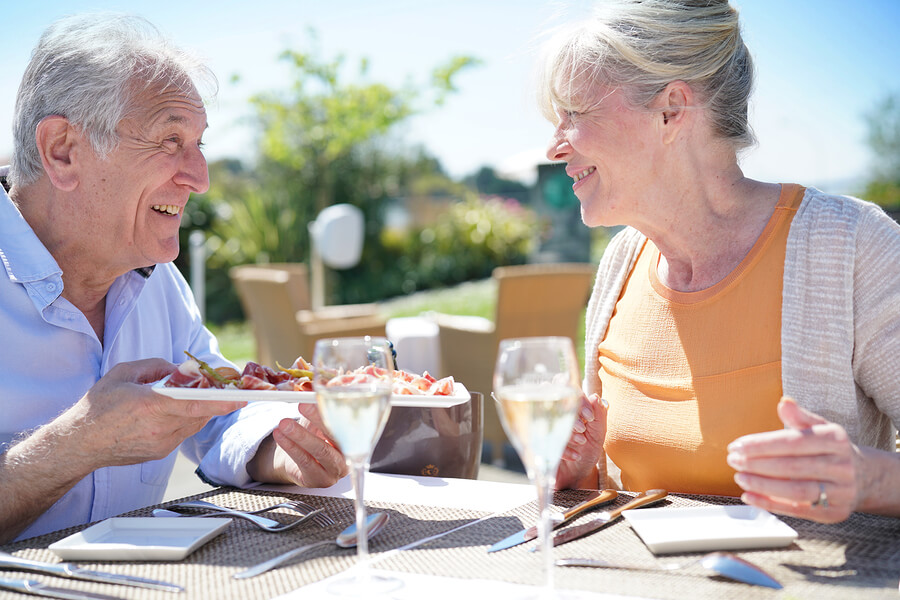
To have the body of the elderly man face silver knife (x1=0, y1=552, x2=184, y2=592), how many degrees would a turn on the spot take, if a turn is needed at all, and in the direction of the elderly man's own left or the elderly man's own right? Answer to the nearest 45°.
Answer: approximately 45° to the elderly man's own right

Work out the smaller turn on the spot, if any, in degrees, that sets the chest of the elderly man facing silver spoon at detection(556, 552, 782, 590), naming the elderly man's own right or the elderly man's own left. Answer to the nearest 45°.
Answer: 0° — they already face it

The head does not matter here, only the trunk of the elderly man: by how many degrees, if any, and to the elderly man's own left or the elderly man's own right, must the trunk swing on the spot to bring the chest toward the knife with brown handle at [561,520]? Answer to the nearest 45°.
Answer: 0° — they already face it

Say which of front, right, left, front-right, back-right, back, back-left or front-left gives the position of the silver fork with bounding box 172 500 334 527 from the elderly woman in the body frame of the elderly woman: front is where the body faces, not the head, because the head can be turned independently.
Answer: front

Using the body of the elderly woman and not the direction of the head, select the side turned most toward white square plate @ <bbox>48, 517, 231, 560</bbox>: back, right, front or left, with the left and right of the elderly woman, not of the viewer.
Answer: front

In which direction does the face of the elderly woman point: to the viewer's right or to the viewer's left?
to the viewer's left

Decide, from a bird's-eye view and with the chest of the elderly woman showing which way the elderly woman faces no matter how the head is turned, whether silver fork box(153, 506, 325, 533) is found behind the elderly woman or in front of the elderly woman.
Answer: in front

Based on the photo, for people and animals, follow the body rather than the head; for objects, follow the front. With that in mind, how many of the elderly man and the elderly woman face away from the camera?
0

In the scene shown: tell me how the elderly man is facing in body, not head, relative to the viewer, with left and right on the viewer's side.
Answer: facing the viewer and to the right of the viewer

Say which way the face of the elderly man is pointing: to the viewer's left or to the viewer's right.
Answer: to the viewer's right

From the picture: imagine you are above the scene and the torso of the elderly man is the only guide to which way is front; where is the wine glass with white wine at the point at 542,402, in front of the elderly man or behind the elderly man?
in front

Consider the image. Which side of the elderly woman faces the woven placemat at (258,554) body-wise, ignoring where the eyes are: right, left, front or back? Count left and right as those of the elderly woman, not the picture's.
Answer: front

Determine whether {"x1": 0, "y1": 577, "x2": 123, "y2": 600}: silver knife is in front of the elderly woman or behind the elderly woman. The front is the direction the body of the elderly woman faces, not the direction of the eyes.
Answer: in front

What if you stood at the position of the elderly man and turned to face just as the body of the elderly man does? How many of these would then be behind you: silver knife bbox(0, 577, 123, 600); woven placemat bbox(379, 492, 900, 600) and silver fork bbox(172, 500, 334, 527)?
0
